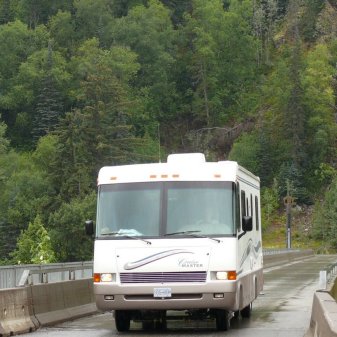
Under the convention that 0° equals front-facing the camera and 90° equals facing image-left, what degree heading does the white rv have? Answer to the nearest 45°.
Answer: approximately 0°
